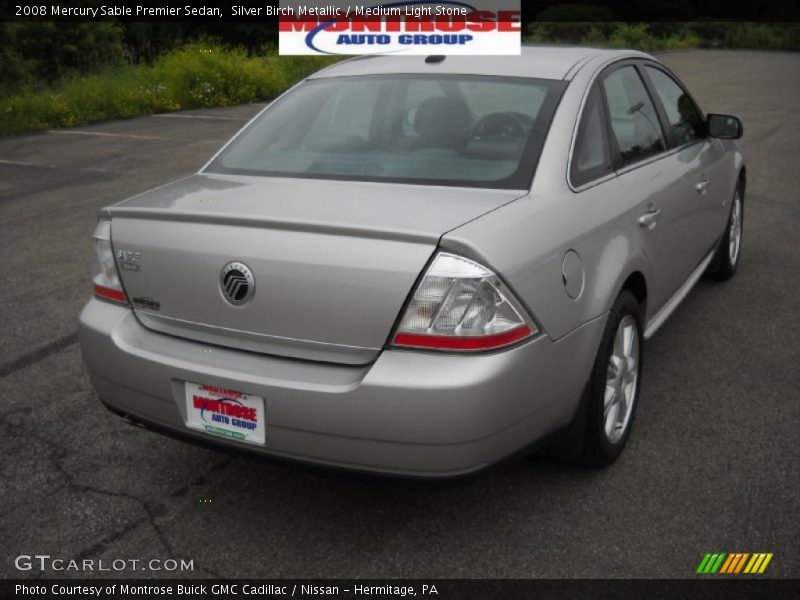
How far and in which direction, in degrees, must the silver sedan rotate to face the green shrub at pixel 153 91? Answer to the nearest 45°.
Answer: approximately 45° to its left

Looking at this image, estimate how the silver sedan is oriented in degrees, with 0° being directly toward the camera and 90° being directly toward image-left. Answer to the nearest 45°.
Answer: approximately 225°
